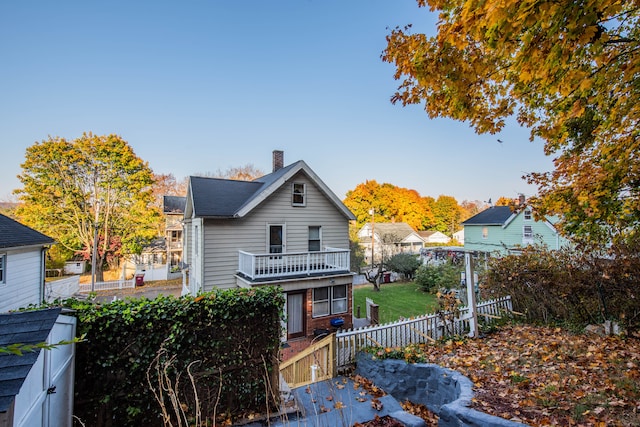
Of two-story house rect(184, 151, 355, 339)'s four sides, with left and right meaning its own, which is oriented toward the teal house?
left

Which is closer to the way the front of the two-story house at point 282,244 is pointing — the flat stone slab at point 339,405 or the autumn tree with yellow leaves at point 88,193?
the flat stone slab

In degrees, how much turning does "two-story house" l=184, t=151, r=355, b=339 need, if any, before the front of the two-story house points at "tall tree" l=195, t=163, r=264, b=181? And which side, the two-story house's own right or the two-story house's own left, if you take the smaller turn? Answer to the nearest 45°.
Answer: approximately 135° to the two-story house's own left

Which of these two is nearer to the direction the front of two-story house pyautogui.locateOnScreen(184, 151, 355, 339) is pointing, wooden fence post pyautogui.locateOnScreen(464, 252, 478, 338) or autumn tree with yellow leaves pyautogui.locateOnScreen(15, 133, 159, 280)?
the wooden fence post

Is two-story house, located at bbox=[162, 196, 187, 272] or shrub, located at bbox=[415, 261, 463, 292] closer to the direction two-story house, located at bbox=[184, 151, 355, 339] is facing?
the shrub

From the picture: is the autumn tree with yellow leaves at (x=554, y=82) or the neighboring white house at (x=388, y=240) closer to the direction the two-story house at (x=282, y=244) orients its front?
the autumn tree with yellow leaves

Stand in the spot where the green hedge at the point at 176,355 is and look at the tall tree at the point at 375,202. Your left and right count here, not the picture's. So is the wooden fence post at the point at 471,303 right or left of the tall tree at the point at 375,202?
right

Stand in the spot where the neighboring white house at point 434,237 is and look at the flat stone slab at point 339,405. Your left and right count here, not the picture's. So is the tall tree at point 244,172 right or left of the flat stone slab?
right
